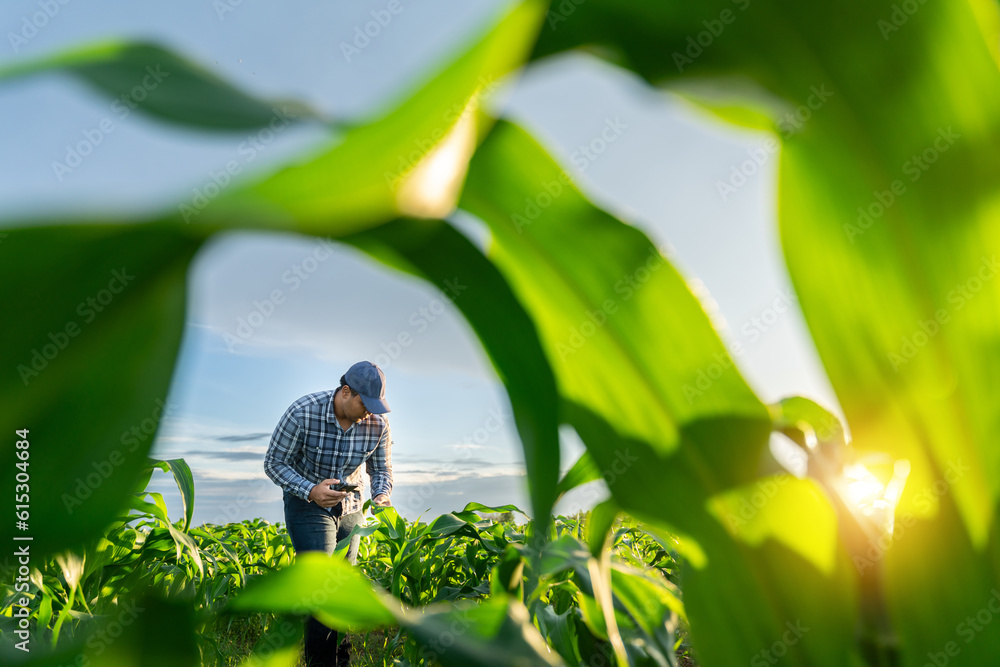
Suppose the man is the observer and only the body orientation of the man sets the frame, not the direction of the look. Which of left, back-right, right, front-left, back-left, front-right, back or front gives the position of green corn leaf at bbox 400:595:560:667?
front-right

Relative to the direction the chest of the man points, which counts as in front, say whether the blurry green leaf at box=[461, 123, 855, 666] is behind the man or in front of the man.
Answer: in front

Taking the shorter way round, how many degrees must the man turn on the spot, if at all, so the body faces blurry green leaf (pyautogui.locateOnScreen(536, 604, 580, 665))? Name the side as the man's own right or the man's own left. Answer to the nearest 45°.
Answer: approximately 45° to the man's own right

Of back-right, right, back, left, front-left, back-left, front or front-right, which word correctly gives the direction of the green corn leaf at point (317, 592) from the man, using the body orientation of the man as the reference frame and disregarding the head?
front-right

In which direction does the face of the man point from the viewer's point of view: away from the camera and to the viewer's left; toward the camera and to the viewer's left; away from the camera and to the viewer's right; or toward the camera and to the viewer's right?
toward the camera and to the viewer's right

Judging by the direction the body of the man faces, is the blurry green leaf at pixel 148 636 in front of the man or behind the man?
in front

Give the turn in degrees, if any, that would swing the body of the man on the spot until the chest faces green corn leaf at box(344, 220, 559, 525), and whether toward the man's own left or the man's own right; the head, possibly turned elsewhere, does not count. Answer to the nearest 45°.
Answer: approximately 45° to the man's own right

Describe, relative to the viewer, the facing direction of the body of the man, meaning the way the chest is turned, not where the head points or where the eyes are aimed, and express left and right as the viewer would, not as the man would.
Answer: facing the viewer and to the right of the viewer
